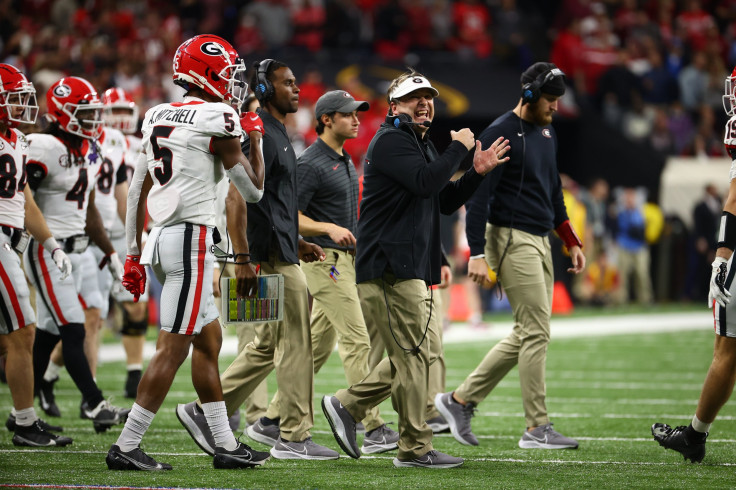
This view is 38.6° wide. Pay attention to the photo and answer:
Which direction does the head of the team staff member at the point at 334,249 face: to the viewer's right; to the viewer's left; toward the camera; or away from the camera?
to the viewer's right

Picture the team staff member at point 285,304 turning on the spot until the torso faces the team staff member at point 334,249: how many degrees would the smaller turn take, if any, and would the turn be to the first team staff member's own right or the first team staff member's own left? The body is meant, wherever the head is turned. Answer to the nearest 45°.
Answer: approximately 45° to the first team staff member's own left

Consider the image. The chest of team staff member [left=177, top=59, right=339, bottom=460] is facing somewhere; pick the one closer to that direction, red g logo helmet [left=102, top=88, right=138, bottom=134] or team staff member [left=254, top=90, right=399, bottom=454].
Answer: the team staff member
